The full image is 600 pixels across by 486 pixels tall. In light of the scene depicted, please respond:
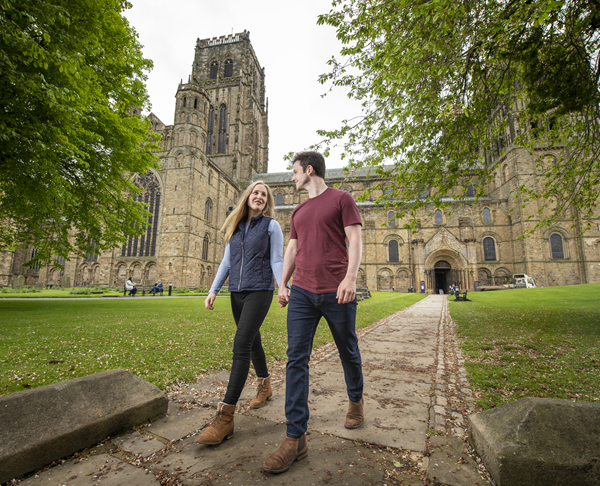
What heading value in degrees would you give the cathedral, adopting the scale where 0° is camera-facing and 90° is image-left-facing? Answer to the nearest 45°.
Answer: approximately 0°

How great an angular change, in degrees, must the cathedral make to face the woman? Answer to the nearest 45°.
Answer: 0° — it already faces them

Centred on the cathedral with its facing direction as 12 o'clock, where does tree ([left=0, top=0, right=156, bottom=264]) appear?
The tree is roughly at 1 o'clock from the cathedral.

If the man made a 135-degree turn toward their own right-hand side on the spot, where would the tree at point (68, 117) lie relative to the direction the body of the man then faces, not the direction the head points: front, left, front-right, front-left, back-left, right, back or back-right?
front-left

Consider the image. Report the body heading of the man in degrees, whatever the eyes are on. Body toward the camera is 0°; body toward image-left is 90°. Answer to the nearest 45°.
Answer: approximately 45°

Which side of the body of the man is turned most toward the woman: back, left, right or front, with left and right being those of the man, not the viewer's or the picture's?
right

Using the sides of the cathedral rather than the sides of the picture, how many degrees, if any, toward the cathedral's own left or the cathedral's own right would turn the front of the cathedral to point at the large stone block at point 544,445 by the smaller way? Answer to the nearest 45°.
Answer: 0° — it already faces it

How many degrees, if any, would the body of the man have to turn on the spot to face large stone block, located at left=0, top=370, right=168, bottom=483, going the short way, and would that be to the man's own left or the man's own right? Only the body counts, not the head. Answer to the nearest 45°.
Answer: approximately 45° to the man's own right

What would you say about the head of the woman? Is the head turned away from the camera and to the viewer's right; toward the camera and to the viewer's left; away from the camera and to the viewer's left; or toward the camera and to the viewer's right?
toward the camera and to the viewer's right

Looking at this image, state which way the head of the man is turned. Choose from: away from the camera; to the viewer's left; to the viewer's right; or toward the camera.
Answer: to the viewer's left
